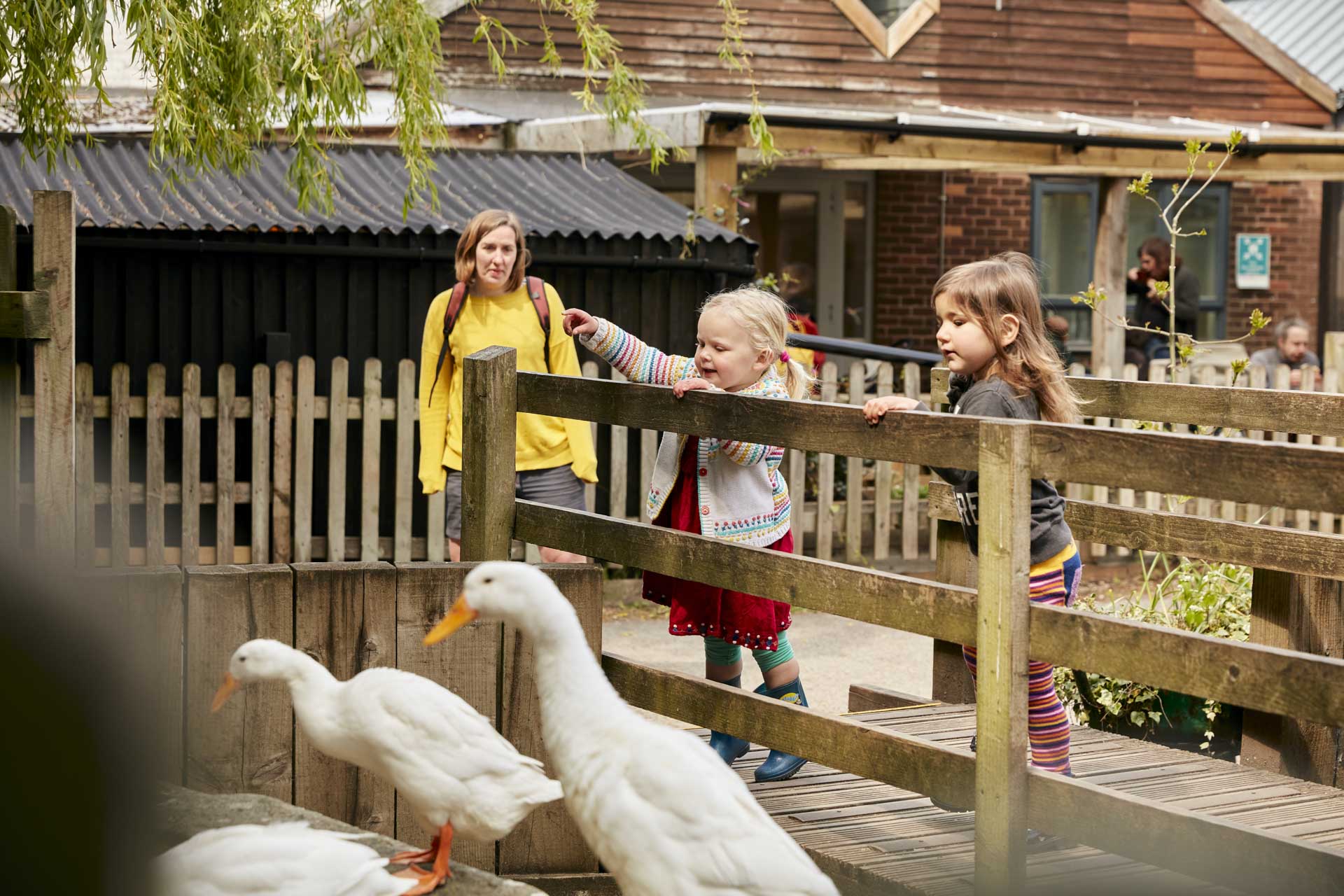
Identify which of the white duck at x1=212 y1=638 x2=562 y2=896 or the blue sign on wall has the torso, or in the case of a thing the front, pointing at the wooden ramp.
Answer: the blue sign on wall

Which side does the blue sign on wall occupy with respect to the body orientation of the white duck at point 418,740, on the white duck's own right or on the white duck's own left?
on the white duck's own right

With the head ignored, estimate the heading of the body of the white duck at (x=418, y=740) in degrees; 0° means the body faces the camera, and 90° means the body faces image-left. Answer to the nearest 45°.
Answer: approximately 90°

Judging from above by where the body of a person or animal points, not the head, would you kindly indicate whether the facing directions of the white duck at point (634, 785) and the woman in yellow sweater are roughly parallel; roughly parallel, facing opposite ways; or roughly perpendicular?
roughly perpendicular

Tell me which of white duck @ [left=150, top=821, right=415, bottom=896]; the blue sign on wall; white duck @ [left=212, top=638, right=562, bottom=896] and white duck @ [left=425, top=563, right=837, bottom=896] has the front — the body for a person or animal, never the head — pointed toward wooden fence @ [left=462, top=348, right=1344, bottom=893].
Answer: the blue sign on wall

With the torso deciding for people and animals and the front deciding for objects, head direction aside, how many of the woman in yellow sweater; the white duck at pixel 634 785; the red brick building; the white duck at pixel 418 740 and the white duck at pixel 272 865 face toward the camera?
2

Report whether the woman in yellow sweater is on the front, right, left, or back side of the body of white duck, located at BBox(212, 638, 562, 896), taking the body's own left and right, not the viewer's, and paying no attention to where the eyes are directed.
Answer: right

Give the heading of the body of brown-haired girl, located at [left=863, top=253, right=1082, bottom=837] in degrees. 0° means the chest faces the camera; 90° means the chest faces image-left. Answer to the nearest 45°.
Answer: approximately 45°

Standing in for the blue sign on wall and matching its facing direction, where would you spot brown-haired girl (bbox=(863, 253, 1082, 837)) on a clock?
The brown-haired girl is roughly at 12 o'clock from the blue sign on wall.
